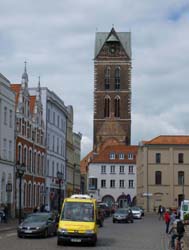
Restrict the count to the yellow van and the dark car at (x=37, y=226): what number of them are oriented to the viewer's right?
0

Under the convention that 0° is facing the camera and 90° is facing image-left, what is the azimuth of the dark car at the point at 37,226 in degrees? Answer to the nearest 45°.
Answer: approximately 45°

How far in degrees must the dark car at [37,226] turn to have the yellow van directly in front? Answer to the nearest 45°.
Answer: approximately 45° to its left

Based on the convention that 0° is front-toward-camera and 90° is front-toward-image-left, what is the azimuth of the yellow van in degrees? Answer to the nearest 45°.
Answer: approximately 0°

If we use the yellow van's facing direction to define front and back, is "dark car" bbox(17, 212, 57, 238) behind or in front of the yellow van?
behind
